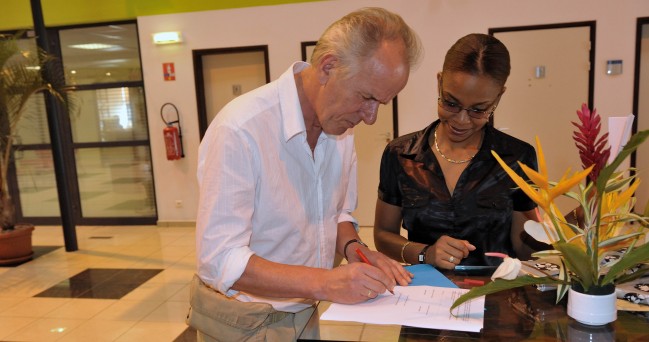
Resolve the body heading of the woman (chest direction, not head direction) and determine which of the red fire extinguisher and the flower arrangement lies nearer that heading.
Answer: the flower arrangement

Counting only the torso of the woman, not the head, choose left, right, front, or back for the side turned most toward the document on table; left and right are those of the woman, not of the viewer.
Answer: front

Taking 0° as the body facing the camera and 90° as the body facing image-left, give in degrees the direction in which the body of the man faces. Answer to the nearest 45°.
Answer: approximately 315°

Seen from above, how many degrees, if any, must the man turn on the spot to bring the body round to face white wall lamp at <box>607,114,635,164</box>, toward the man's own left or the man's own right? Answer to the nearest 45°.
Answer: approximately 45° to the man's own left

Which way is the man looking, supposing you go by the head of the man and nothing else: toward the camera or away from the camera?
toward the camera

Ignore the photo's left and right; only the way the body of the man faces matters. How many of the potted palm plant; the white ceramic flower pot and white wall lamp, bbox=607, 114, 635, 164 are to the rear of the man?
1

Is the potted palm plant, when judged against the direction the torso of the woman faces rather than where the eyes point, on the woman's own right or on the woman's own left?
on the woman's own right

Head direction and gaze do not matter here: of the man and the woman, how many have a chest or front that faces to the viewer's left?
0

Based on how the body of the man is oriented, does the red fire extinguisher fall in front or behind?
behind

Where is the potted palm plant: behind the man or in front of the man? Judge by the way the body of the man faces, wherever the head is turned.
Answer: behind

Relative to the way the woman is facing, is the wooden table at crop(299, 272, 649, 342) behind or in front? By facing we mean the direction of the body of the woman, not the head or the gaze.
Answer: in front

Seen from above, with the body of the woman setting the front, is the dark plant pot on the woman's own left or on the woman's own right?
on the woman's own right
